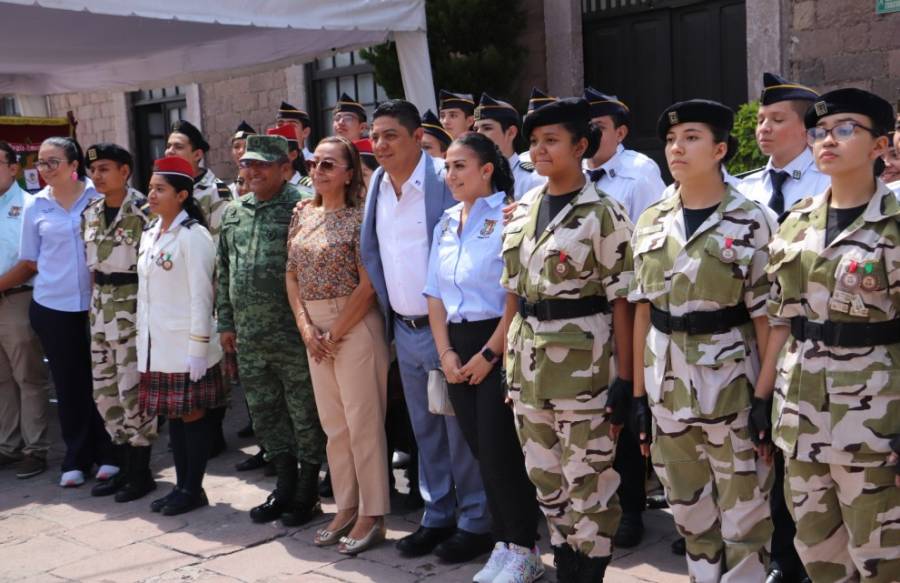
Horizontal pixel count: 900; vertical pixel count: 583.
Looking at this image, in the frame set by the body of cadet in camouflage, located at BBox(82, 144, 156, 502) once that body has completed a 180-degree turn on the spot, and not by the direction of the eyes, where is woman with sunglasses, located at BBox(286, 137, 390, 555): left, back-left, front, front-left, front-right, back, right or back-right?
right

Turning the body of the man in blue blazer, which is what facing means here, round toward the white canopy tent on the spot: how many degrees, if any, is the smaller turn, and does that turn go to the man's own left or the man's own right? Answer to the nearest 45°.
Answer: approximately 90° to the man's own right

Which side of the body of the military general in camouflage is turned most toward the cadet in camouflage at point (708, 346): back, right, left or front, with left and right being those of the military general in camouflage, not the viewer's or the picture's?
left

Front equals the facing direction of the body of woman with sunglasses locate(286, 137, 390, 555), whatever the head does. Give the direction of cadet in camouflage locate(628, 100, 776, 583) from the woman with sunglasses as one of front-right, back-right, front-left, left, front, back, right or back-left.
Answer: left

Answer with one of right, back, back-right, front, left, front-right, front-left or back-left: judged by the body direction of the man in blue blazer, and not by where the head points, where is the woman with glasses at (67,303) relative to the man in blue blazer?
right

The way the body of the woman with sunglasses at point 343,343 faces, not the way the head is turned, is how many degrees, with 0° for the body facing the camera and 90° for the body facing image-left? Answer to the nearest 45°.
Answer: approximately 45°

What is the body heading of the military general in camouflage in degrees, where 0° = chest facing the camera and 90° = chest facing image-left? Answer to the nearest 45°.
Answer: approximately 45°

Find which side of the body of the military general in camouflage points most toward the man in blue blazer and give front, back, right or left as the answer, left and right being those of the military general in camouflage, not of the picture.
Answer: left

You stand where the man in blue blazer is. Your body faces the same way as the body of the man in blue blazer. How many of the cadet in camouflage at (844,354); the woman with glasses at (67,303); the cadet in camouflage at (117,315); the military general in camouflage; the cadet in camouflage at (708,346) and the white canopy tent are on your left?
2

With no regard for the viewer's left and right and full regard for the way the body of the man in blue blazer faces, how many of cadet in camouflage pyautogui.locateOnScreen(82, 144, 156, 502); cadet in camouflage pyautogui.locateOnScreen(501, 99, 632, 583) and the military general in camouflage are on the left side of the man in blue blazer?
1

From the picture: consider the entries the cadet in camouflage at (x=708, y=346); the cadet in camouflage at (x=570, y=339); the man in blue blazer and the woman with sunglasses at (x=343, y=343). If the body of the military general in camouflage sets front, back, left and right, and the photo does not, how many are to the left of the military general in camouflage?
4
